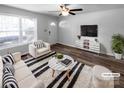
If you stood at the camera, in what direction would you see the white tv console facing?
facing the viewer and to the left of the viewer

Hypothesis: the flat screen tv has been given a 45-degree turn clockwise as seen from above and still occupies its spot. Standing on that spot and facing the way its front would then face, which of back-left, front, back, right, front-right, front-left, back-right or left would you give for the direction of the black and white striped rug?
left

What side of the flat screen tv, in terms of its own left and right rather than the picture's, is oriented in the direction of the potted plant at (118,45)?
left
